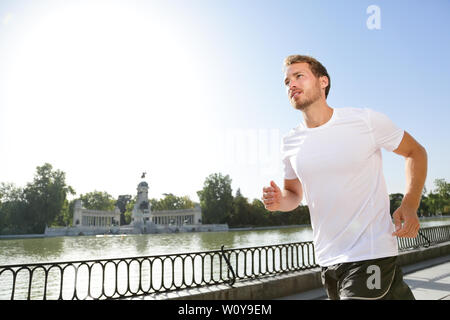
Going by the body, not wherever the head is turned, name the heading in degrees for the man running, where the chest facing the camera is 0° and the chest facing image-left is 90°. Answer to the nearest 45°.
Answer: approximately 45°

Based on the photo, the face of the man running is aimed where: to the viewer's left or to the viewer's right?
to the viewer's left
